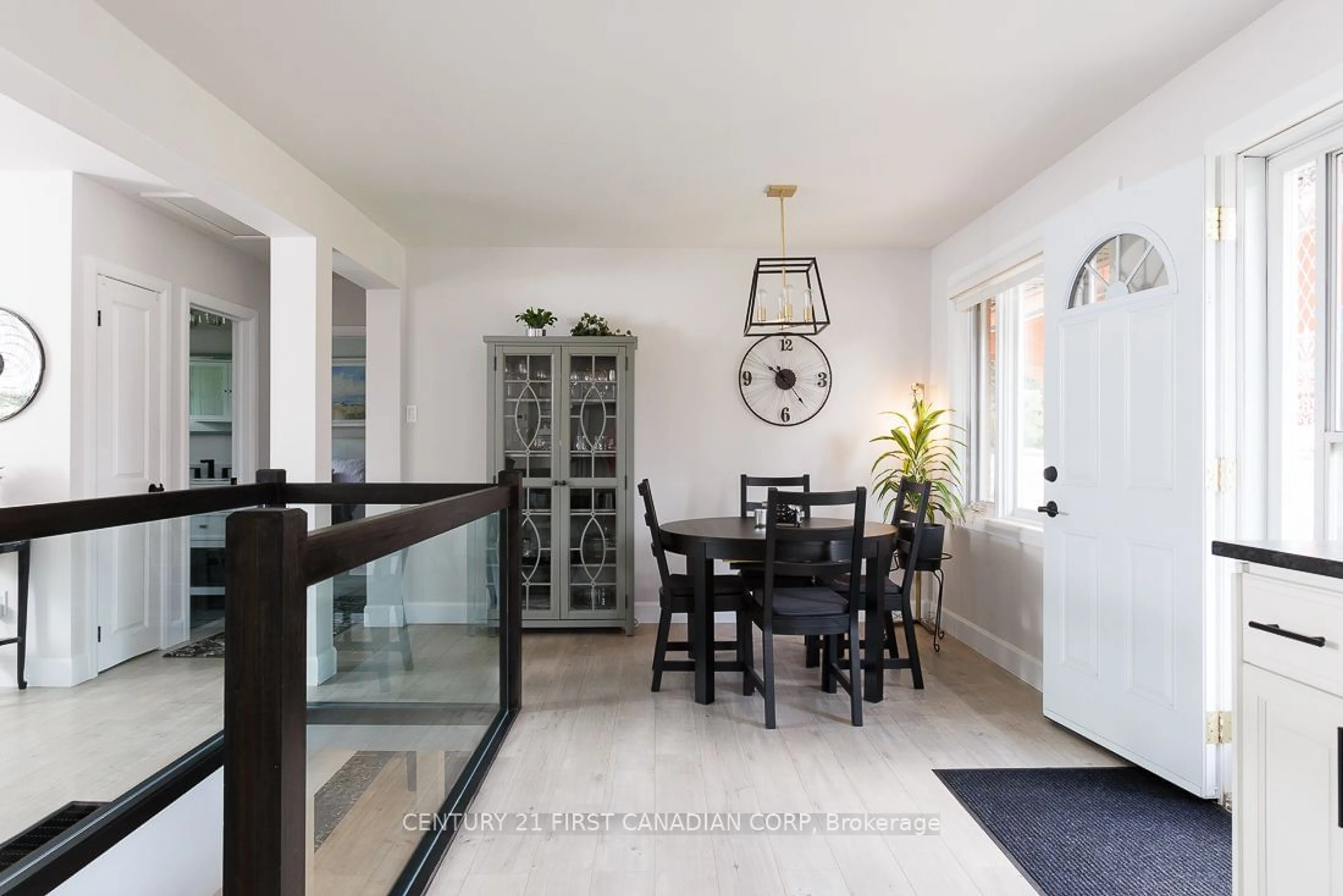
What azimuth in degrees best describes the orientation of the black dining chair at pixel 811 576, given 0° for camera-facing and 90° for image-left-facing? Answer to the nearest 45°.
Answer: approximately 180°

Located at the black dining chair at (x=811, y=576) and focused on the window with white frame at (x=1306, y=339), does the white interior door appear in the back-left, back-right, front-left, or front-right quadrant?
back-right

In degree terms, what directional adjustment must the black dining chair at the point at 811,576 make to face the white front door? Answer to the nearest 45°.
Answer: approximately 90° to its right

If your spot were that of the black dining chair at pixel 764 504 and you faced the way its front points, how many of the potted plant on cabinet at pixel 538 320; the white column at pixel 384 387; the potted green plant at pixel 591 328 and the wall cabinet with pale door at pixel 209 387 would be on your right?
4

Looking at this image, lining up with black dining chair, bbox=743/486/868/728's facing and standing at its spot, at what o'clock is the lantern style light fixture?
The lantern style light fixture is roughly at 12 o'clock from the black dining chair.

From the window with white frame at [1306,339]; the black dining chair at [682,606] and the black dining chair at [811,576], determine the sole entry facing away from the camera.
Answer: the black dining chair at [811,576]

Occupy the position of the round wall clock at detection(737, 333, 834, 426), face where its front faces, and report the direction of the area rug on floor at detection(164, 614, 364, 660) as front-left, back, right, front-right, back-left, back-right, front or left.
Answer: front-right

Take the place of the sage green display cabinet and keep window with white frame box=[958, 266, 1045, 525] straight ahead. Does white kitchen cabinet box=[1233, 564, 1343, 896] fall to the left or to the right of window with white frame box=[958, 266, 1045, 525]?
right

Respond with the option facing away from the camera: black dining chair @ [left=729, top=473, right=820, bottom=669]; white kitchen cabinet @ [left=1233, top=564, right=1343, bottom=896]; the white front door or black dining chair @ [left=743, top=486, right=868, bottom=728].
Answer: black dining chair @ [left=743, top=486, right=868, bottom=728]

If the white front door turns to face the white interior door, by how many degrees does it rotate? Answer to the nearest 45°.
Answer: approximately 45° to its right

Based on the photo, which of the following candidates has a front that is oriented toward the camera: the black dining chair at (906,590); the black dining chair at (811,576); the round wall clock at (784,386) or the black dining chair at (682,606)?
the round wall clock

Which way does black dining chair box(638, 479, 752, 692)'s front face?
to the viewer's right

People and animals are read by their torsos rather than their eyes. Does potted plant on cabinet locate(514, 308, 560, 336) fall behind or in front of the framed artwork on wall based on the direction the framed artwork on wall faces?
in front

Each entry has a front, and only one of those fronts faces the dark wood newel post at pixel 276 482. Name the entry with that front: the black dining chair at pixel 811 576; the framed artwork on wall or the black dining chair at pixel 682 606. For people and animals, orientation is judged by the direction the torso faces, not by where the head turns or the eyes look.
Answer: the framed artwork on wall
